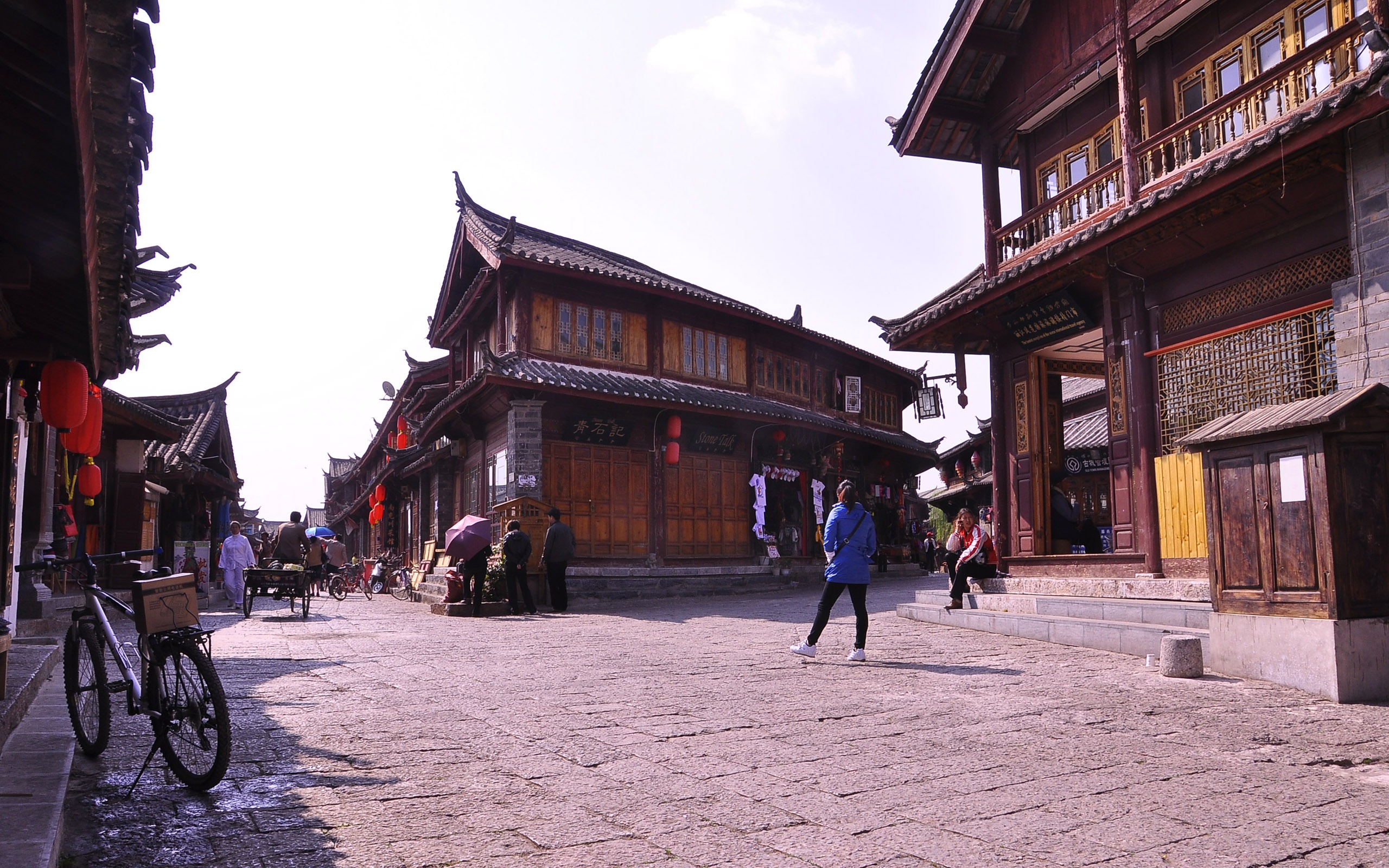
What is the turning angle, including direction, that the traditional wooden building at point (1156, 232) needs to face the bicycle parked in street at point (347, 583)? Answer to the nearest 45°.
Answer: approximately 90° to its right

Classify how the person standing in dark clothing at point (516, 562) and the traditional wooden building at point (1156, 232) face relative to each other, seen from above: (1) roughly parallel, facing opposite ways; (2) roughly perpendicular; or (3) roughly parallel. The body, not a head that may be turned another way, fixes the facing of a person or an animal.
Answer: roughly perpendicular

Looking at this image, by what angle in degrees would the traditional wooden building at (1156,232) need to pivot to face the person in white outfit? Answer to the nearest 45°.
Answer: approximately 45° to its right

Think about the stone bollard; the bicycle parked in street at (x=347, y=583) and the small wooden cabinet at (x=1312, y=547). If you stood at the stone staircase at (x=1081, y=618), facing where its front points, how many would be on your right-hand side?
1

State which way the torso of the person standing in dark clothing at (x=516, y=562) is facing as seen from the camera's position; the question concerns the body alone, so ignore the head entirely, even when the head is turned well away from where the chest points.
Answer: away from the camera

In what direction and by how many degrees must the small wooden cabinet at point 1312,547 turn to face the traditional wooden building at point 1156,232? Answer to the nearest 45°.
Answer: approximately 135° to its right

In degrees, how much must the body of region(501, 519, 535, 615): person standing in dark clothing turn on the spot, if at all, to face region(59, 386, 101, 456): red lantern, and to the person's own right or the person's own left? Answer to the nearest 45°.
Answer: approximately 135° to the person's own left

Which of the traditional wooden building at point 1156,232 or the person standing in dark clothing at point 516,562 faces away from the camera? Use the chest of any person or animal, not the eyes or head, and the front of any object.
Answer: the person standing in dark clothing
